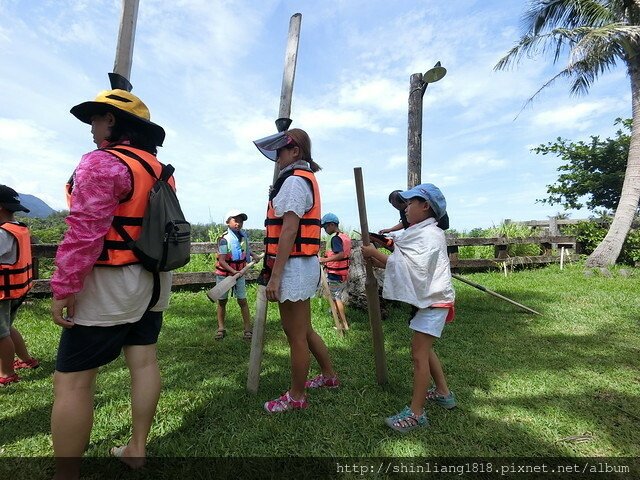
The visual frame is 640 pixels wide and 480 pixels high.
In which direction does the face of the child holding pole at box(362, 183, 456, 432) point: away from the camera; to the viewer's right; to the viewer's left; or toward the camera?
to the viewer's left

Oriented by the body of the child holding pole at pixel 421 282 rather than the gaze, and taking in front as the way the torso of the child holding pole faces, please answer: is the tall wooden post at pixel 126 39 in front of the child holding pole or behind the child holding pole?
in front

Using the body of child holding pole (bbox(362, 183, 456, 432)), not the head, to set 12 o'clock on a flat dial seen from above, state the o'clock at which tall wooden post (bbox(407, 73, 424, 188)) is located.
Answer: The tall wooden post is roughly at 3 o'clock from the child holding pole.

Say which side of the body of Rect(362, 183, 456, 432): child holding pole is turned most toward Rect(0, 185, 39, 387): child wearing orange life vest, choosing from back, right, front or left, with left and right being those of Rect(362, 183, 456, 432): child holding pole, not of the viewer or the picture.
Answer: front

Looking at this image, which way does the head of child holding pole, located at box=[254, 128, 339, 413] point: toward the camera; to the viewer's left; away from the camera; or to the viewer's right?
to the viewer's left

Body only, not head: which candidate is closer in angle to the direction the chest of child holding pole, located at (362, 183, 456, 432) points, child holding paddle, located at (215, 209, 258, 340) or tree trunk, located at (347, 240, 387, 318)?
the child holding paddle

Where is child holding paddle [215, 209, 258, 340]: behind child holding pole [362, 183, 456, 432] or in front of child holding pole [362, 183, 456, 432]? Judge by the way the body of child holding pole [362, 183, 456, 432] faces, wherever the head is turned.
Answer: in front

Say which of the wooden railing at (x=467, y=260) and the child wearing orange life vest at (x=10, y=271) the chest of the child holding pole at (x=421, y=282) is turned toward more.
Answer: the child wearing orange life vest

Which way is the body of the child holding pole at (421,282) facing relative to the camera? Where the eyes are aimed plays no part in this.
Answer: to the viewer's left

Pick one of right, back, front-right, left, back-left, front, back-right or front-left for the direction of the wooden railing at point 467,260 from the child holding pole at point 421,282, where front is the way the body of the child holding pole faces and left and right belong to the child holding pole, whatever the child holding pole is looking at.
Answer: right

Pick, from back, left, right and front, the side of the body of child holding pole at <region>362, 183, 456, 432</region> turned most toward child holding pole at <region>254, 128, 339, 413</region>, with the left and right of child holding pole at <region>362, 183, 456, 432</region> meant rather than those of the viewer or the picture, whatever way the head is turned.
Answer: front
